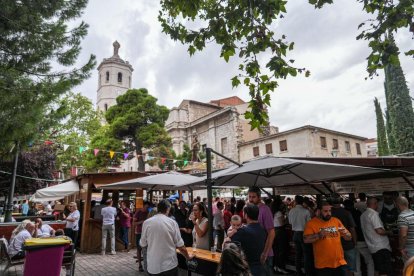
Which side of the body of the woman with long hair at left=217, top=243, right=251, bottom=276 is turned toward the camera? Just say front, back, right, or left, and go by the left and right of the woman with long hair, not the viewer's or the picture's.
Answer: back

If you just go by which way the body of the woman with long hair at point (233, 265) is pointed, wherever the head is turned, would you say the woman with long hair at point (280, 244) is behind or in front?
in front

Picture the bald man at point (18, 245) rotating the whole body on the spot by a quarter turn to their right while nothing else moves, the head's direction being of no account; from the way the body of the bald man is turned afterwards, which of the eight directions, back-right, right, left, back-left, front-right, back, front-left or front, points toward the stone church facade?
back-left

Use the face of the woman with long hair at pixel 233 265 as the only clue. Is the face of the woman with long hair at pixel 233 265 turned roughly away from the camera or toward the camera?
away from the camera

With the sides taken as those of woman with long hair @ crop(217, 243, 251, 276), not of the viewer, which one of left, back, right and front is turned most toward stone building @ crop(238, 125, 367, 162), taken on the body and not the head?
front

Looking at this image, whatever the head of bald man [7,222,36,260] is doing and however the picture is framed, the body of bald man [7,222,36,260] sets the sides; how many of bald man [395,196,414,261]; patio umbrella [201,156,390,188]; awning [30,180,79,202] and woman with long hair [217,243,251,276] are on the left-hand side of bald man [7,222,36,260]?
1

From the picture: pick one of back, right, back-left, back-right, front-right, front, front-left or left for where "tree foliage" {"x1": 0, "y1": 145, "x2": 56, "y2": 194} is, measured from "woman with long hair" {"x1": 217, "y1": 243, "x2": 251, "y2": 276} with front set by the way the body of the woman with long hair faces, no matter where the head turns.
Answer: front-left

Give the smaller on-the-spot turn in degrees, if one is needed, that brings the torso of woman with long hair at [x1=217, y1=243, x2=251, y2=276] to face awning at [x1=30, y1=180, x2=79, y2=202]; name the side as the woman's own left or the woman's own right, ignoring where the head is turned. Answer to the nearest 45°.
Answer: approximately 45° to the woman's own left

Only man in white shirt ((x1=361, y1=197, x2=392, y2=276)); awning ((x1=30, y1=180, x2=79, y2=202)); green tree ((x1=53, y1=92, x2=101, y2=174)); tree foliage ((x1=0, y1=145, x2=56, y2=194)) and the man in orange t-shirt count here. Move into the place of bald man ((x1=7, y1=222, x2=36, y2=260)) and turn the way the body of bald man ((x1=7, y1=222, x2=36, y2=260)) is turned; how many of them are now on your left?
3

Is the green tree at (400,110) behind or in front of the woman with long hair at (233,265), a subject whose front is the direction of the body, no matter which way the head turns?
in front

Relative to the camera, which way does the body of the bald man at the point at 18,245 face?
to the viewer's right

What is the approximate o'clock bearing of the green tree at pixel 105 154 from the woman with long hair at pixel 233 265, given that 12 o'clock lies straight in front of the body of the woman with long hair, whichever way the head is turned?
The green tree is roughly at 11 o'clock from the woman with long hair.

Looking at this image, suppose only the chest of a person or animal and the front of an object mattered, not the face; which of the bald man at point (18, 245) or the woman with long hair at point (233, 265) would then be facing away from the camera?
the woman with long hair

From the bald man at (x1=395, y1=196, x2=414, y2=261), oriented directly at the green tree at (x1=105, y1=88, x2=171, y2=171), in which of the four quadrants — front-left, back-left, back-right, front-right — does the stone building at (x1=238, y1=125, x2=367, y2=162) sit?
front-right

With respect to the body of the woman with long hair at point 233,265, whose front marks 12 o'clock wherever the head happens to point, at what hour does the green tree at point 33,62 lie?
The green tree is roughly at 10 o'clock from the woman with long hair.

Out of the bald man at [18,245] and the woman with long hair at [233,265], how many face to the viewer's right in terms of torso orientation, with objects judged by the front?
1
